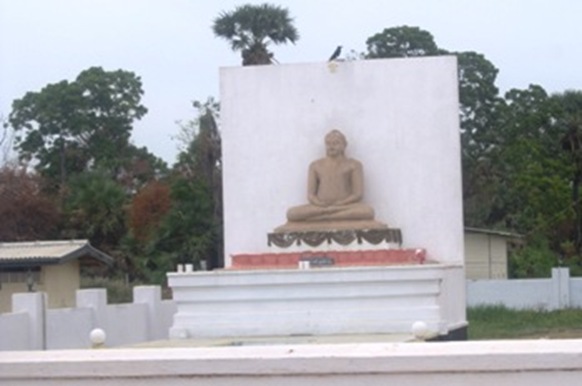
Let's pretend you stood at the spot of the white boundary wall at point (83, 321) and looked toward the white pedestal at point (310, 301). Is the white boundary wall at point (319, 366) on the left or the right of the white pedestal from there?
right

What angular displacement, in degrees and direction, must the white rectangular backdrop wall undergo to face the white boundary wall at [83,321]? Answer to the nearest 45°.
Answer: approximately 45° to its right

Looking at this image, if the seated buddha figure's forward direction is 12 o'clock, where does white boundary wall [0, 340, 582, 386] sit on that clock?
The white boundary wall is roughly at 12 o'clock from the seated buddha figure.

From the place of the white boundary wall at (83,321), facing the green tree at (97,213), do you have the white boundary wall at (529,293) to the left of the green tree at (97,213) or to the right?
right

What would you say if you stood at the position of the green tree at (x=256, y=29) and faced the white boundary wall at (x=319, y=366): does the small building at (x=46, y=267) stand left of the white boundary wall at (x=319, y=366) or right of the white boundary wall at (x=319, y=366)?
right

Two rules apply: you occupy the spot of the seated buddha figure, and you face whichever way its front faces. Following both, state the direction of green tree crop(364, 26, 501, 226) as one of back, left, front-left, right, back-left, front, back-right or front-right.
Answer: back

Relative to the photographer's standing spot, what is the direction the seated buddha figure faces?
facing the viewer

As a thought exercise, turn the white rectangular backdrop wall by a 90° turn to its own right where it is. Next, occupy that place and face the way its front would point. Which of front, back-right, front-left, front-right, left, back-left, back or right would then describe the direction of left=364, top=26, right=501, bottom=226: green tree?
right

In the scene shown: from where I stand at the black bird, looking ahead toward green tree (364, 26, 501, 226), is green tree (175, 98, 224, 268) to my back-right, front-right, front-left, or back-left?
front-left

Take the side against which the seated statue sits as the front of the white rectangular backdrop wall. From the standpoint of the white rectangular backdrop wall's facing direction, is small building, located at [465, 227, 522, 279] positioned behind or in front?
behind

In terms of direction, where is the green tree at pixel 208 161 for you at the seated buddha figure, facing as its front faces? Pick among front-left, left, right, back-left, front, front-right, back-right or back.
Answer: back

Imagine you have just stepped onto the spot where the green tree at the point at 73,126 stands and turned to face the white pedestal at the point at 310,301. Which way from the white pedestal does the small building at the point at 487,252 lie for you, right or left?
left

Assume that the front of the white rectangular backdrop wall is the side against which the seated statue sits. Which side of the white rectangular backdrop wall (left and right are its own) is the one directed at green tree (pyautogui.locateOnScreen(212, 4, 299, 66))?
back

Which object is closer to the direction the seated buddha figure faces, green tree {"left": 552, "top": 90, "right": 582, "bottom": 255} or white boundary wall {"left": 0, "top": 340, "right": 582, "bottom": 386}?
the white boundary wall
